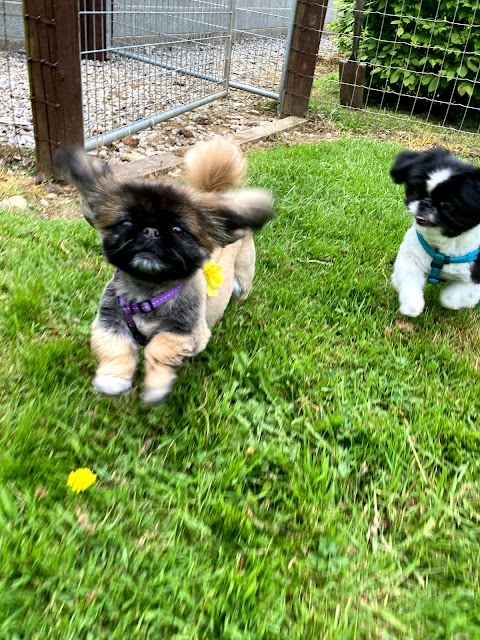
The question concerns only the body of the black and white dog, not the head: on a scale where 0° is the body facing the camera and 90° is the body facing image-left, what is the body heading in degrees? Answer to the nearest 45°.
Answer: approximately 45°

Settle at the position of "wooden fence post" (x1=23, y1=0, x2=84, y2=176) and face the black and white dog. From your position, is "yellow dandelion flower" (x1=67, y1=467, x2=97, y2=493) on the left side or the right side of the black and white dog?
right

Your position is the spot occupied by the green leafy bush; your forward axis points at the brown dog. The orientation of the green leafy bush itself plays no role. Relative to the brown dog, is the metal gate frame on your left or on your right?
right

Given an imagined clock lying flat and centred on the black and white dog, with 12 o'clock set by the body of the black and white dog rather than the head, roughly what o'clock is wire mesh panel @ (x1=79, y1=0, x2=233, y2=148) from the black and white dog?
The wire mesh panel is roughly at 3 o'clock from the black and white dog.

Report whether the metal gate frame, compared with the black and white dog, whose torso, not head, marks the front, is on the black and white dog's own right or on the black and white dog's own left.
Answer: on the black and white dog's own right

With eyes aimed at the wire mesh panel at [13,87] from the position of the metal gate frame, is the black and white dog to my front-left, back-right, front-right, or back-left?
back-left

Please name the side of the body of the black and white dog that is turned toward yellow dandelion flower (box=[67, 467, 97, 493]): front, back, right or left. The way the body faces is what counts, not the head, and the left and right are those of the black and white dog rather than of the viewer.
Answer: front

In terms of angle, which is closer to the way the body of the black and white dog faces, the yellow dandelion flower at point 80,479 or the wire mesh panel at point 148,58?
the yellow dandelion flower

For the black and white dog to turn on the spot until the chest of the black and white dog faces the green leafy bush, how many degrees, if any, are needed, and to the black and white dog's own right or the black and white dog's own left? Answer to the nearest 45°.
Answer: approximately 135° to the black and white dog's own right

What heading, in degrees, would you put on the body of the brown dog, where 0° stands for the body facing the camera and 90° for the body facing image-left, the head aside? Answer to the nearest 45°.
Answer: approximately 45°

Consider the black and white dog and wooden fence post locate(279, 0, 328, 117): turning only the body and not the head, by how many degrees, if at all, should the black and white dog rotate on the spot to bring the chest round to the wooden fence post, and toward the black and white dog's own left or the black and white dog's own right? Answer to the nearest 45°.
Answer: approximately 90° to the black and white dog's own right

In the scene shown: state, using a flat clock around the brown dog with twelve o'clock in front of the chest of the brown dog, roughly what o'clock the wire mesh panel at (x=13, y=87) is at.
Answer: The wire mesh panel is roughly at 4 o'clock from the brown dog.

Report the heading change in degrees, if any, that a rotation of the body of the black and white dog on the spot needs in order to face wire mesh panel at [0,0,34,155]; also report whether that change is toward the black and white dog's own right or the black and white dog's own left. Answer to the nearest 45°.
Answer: approximately 90° to the black and white dog's own right

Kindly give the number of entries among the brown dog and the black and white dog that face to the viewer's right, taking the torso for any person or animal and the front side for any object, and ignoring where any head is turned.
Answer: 0
